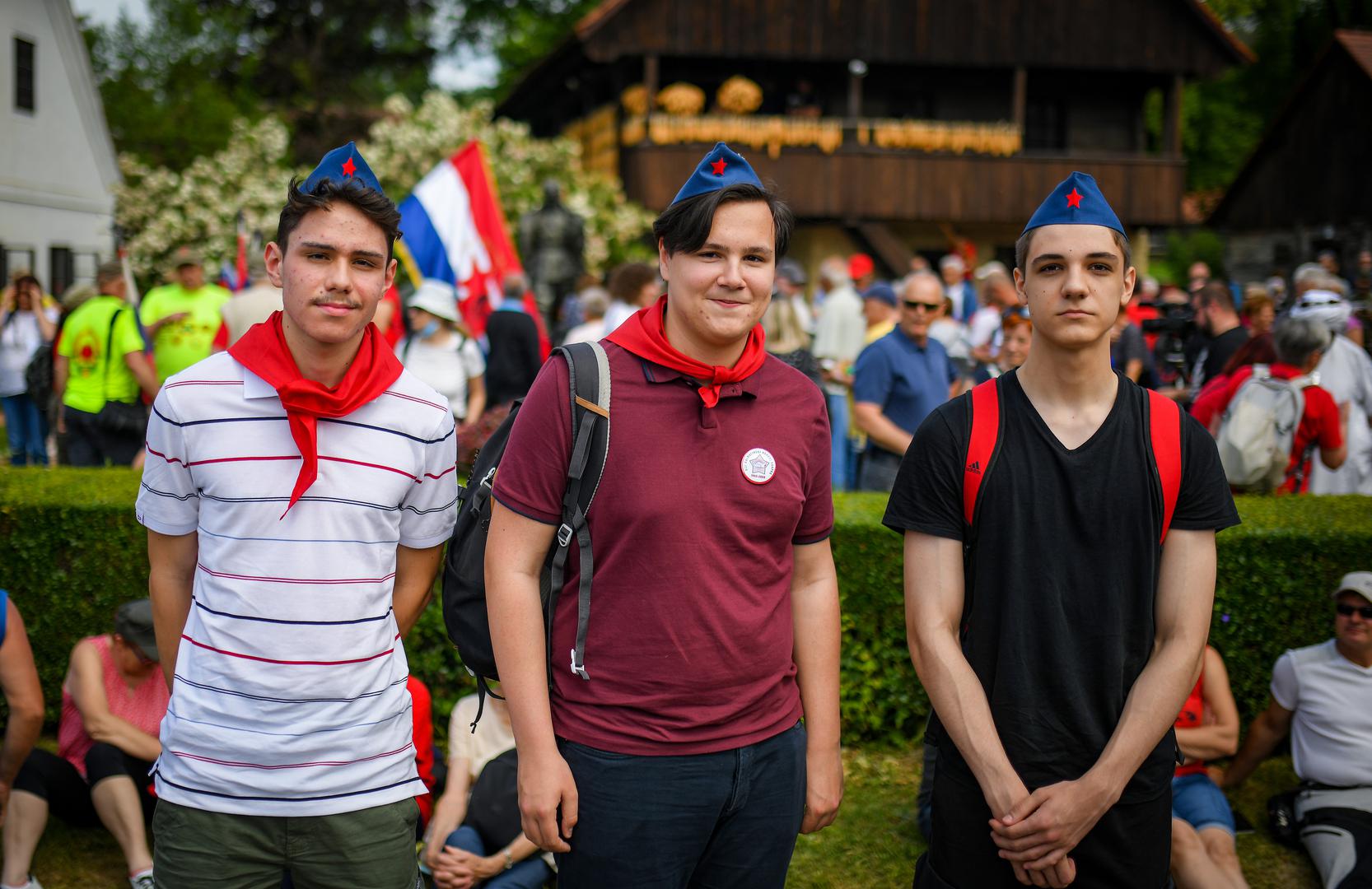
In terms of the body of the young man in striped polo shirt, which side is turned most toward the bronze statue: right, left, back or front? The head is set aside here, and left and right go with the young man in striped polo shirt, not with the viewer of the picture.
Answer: back

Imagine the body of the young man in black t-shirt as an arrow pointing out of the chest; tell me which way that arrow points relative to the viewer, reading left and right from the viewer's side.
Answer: facing the viewer

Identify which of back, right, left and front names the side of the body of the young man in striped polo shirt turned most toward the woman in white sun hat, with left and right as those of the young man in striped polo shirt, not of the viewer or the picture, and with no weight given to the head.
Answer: back

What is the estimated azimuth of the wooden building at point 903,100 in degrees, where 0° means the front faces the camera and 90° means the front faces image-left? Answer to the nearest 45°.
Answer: approximately 0°

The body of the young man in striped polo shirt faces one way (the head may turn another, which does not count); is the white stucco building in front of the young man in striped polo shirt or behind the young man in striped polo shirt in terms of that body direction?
behind

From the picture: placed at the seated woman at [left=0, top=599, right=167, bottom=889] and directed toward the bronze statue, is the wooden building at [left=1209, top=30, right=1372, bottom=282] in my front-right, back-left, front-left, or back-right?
front-right

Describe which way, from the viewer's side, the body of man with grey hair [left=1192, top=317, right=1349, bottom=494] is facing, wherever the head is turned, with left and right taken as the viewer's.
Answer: facing away from the viewer and to the right of the viewer

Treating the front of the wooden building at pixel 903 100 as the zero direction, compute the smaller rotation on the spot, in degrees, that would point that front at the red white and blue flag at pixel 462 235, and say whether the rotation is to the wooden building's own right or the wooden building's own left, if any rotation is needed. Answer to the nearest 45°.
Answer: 0° — it already faces it

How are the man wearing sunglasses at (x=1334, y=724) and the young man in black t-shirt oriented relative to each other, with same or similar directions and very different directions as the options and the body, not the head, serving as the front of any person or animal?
same or similar directions

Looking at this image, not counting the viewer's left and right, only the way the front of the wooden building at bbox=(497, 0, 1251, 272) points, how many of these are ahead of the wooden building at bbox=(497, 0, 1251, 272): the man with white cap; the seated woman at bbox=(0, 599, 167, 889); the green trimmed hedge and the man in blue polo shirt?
4

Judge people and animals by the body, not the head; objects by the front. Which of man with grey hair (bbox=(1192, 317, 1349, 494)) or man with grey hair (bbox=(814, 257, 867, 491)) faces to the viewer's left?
man with grey hair (bbox=(814, 257, 867, 491))
